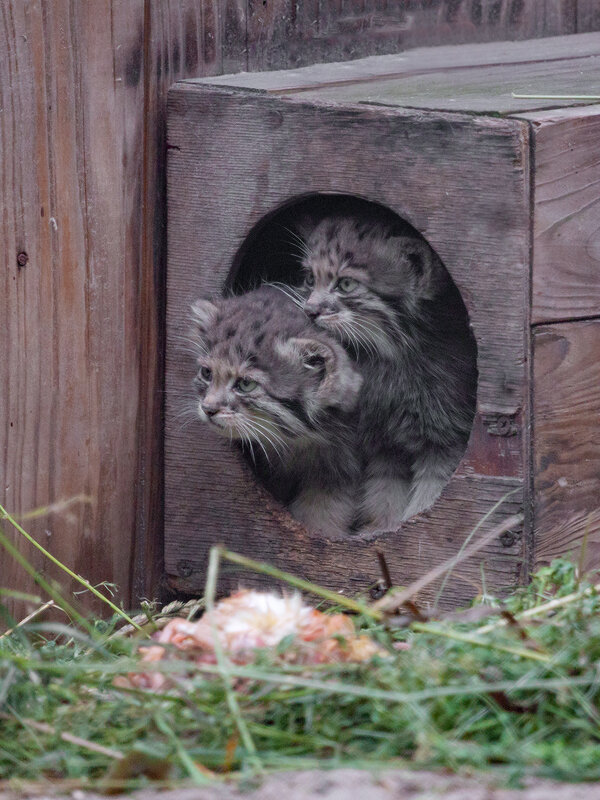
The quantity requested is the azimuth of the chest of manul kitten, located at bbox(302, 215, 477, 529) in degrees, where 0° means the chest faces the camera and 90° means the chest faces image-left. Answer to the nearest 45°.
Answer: approximately 45°

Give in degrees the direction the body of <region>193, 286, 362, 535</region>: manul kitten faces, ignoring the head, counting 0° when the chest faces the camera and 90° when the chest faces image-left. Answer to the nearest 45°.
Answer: approximately 45°

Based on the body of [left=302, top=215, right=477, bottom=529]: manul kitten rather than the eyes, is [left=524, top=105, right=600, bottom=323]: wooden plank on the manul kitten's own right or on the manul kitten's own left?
on the manul kitten's own left

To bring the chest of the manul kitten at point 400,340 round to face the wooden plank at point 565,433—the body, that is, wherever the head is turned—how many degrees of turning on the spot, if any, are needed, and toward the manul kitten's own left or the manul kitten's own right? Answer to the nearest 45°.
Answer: approximately 90° to the manul kitten's own left
